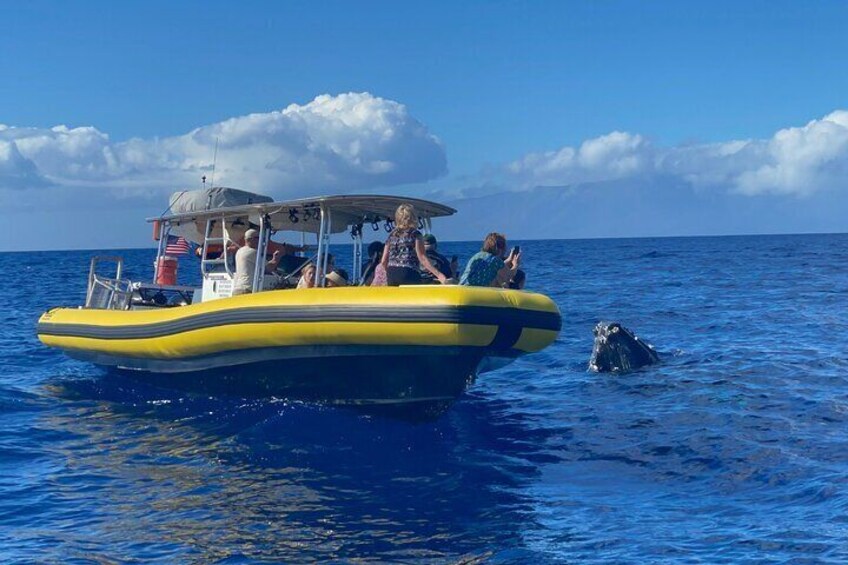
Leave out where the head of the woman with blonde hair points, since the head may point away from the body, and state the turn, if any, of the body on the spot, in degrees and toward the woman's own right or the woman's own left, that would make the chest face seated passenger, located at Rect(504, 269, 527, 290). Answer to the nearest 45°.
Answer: approximately 45° to the woman's own right

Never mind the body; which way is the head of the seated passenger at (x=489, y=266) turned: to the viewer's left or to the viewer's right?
to the viewer's right
